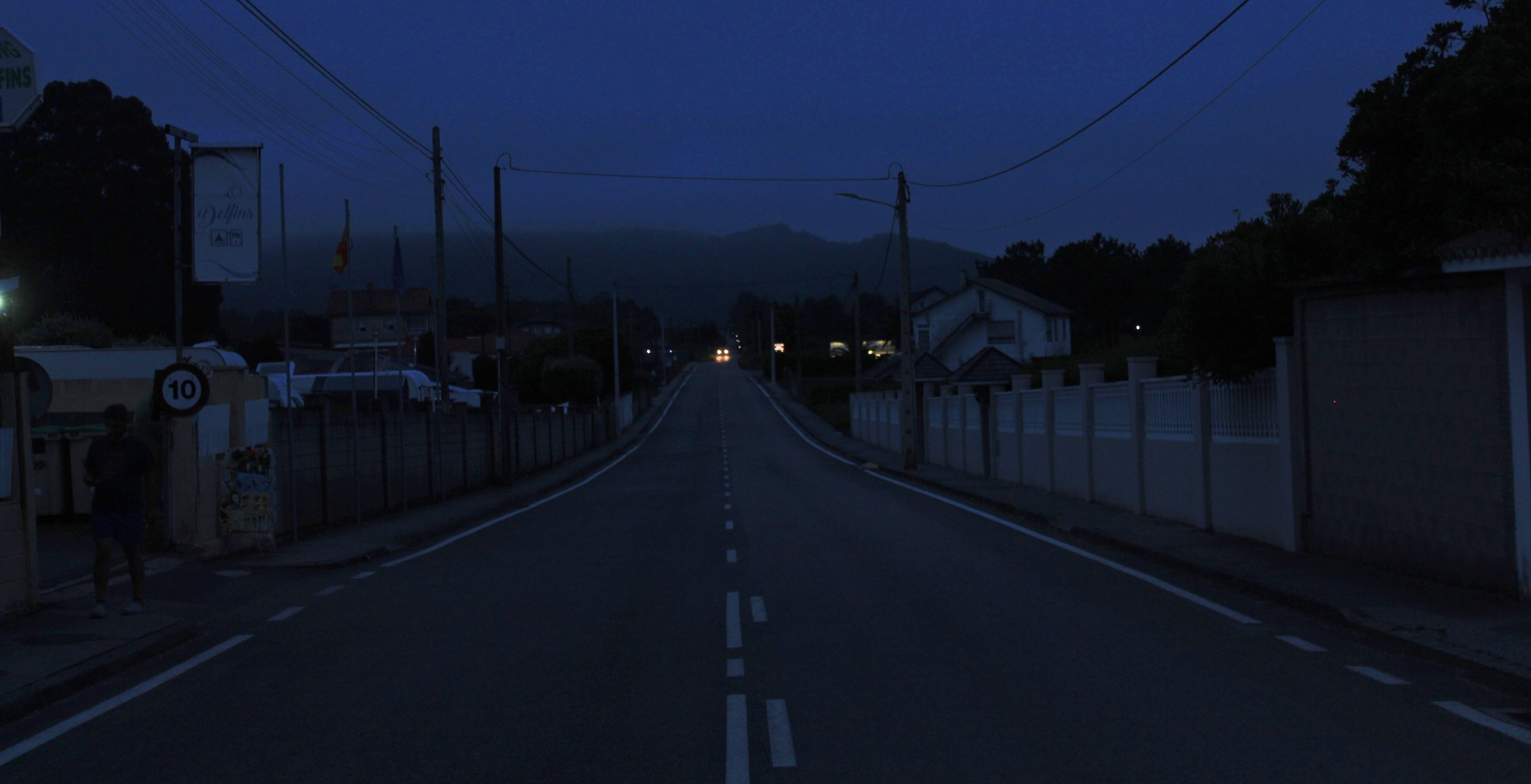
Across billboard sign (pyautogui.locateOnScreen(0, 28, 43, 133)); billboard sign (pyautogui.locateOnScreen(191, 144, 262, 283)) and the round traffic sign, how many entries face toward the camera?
3

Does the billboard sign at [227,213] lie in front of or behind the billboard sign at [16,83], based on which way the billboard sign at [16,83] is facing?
behind

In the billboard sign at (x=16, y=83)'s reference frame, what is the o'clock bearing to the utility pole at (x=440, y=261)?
The utility pole is roughly at 7 o'clock from the billboard sign.

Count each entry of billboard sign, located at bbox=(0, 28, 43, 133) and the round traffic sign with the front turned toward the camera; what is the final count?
2

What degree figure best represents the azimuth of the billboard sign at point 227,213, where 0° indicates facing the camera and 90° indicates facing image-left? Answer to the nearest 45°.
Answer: approximately 0°

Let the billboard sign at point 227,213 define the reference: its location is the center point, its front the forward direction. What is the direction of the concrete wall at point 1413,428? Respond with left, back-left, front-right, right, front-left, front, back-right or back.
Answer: front-left
